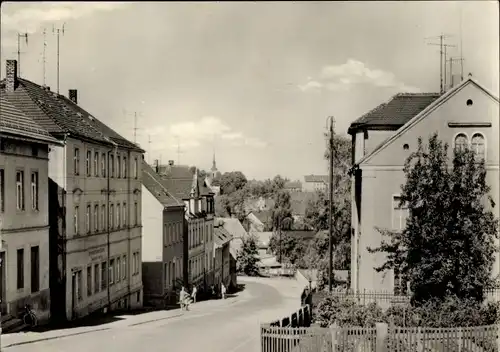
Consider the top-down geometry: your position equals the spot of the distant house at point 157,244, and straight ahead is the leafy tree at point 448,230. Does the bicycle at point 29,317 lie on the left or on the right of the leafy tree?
right

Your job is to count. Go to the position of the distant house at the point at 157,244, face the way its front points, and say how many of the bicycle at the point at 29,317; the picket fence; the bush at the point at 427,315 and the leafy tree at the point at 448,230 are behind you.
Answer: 0

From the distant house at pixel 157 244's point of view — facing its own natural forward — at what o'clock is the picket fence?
The picket fence is roughly at 1 o'clock from the distant house.

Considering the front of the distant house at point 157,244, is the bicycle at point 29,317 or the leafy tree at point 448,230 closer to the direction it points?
the leafy tree

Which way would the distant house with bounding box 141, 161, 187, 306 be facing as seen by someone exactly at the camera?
facing the viewer and to the right of the viewer

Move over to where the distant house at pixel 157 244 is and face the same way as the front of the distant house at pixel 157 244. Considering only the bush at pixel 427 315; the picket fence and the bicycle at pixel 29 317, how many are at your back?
0

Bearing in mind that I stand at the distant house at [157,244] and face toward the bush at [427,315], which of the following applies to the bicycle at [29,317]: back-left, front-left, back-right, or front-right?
front-right

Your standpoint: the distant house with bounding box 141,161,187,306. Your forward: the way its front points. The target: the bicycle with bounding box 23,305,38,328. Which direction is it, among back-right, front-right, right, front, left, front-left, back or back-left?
front-right

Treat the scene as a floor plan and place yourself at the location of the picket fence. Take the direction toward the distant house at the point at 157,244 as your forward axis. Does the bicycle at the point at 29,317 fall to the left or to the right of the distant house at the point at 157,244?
left

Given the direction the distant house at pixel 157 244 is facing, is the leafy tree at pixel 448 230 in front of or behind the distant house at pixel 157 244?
in front

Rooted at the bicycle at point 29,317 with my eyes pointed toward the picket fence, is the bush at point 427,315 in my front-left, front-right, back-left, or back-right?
front-left

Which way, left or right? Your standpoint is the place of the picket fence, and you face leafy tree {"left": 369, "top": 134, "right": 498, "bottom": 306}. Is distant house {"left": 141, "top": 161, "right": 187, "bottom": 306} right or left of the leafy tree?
left
